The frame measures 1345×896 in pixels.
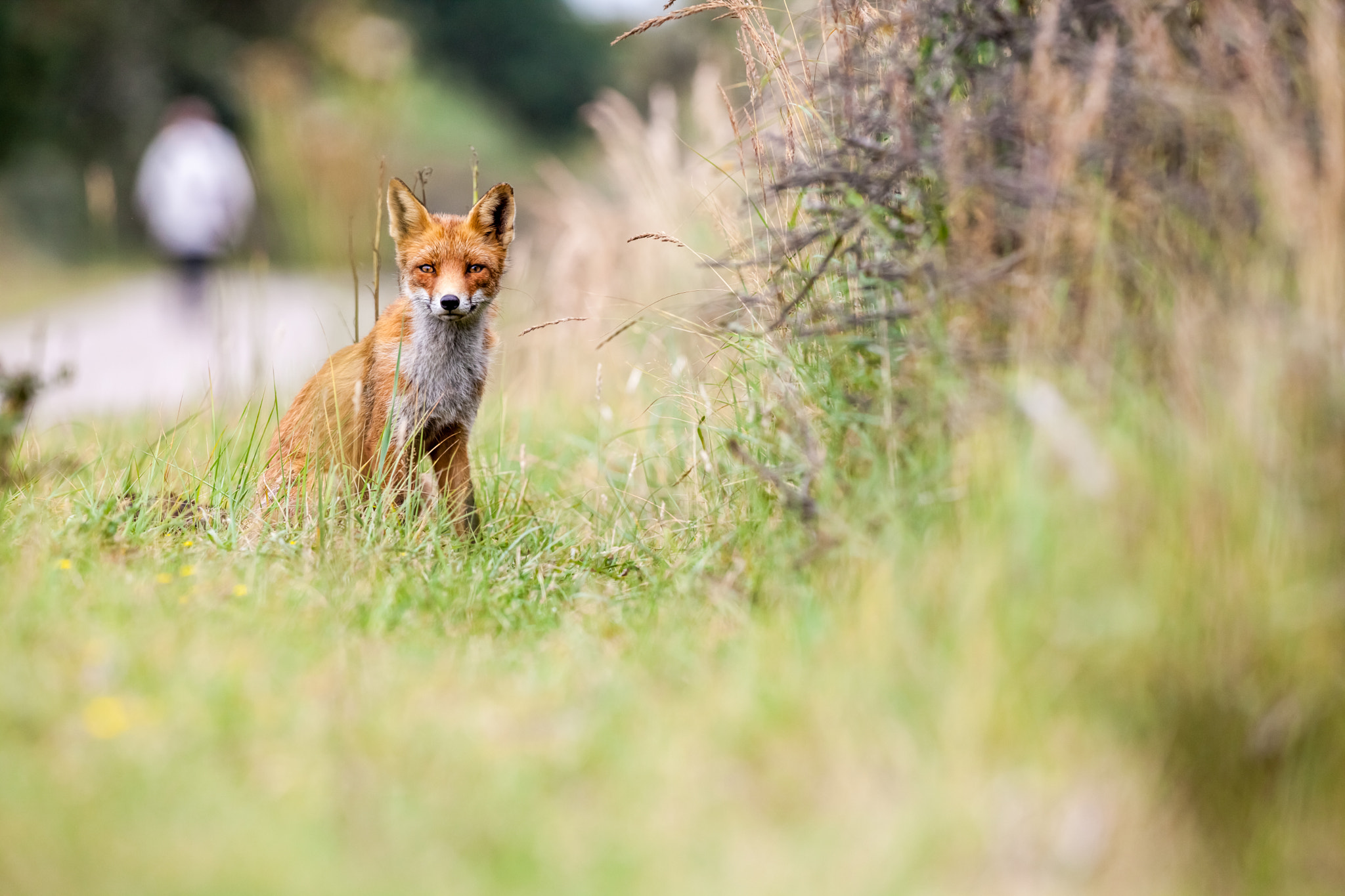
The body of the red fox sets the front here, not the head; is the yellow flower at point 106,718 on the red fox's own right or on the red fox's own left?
on the red fox's own right

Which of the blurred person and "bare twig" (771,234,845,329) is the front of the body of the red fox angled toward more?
the bare twig

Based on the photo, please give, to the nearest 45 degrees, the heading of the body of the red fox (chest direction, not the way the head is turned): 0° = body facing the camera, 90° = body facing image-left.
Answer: approximately 315°

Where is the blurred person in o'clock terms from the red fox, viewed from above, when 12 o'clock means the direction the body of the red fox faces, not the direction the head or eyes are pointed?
The blurred person is roughly at 7 o'clock from the red fox.
